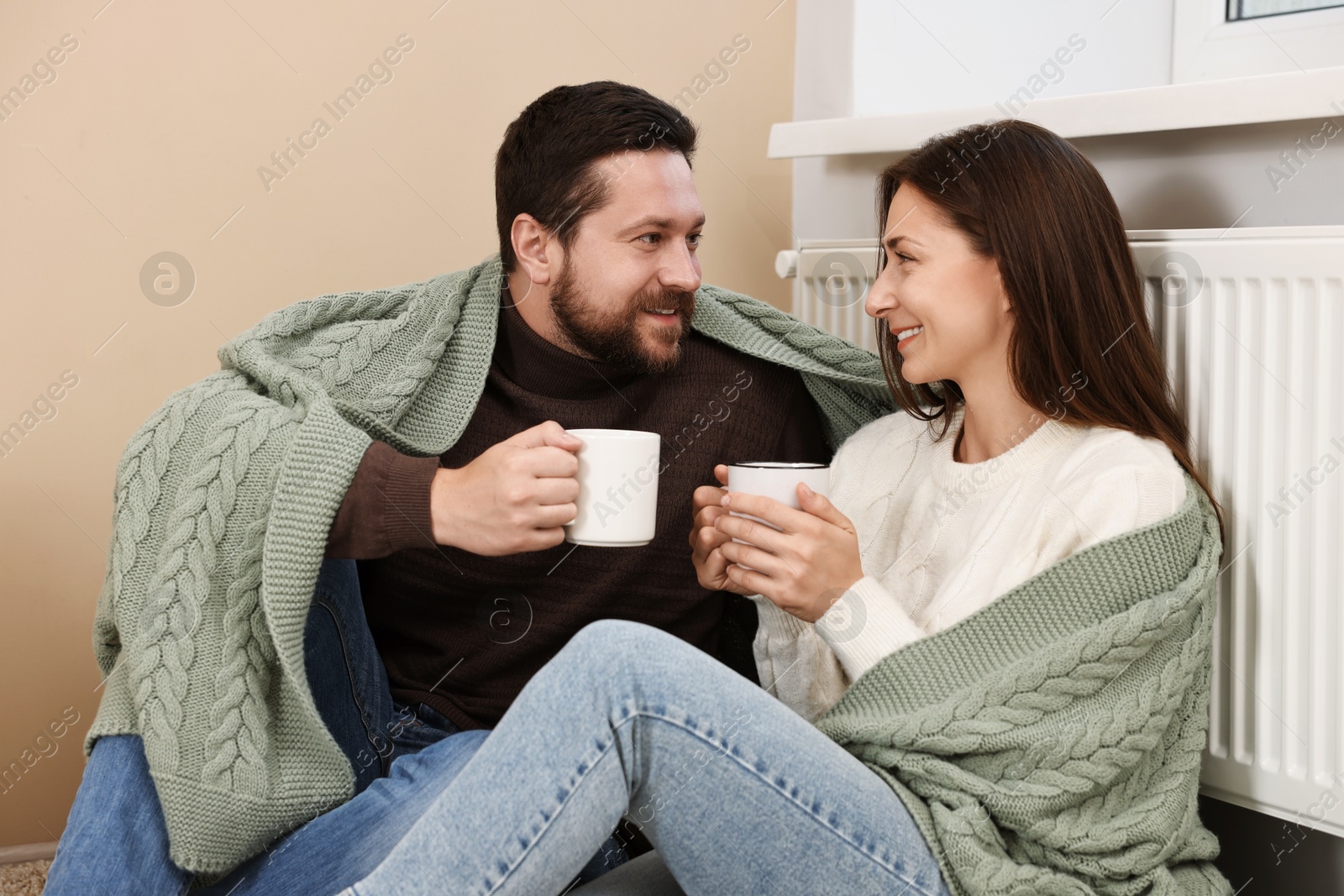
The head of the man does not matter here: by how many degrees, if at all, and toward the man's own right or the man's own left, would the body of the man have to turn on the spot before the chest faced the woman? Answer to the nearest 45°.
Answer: approximately 45° to the man's own left

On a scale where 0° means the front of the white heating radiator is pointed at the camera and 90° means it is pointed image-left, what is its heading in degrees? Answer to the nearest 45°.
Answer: approximately 45°

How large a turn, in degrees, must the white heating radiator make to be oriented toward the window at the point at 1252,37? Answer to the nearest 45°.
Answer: approximately 135° to its right

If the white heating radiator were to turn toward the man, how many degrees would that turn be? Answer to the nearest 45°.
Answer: approximately 45° to its right

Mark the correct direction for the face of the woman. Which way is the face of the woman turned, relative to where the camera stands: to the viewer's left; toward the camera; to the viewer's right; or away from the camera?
to the viewer's left

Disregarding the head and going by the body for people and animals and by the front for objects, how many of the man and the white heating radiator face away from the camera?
0

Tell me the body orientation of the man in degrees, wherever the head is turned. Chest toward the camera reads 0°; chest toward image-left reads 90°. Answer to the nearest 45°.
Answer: approximately 0°

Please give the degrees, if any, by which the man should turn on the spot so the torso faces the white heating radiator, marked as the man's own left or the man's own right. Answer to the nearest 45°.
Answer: approximately 90° to the man's own left

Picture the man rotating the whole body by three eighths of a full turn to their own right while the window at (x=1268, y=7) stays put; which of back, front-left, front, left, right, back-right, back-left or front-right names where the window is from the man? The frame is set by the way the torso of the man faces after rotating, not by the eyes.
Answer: back-right
